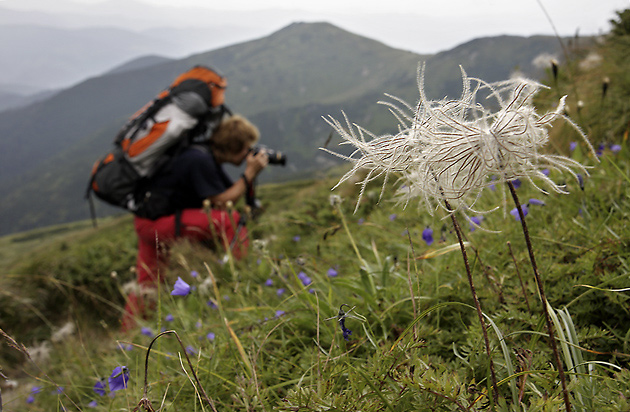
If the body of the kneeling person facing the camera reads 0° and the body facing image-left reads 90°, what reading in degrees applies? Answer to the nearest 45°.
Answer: approximately 270°

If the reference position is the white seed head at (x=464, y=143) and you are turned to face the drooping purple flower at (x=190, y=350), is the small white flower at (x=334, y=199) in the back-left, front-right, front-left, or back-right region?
front-right

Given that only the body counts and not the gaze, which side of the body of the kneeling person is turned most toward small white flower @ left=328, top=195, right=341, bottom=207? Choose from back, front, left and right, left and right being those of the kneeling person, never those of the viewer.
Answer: right

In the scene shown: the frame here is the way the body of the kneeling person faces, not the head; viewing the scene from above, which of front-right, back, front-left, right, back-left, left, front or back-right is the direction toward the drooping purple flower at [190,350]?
right
